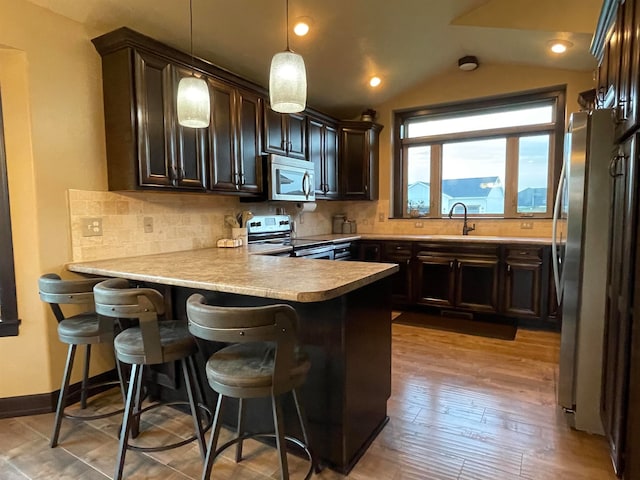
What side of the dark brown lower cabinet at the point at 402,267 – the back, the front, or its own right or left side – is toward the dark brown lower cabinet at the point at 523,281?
left

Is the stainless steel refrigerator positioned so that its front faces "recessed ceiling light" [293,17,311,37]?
yes

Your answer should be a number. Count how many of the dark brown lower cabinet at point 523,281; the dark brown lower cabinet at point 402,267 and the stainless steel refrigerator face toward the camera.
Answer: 2

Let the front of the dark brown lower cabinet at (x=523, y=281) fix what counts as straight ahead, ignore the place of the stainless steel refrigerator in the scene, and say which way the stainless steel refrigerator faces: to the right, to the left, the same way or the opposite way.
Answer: to the right

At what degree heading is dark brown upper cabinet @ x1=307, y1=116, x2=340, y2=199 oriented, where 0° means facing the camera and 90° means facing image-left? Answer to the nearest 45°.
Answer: approximately 315°

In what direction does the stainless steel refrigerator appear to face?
to the viewer's left

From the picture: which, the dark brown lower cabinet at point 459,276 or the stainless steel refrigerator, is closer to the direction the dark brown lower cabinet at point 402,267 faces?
the stainless steel refrigerator
